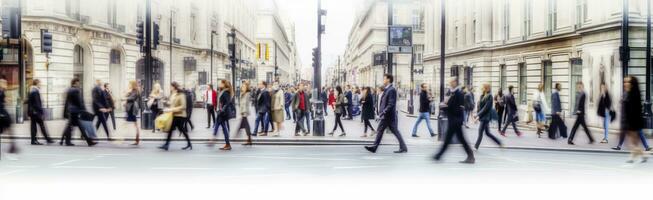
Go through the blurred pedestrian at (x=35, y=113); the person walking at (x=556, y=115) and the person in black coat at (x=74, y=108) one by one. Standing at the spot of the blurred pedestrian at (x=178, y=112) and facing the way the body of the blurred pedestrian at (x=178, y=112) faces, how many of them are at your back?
1

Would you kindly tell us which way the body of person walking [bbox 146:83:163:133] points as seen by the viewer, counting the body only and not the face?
toward the camera

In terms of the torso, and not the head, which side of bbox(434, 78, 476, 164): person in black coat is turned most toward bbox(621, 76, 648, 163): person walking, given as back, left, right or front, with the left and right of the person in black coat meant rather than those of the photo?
back

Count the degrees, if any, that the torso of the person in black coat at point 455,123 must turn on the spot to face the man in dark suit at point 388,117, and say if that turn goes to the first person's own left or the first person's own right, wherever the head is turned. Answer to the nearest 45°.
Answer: approximately 45° to the first person's own right

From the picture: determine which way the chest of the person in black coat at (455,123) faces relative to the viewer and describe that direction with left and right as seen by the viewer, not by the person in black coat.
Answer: facing to the left of the viewer

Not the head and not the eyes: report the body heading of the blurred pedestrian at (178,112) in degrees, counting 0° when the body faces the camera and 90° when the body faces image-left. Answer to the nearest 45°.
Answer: approximately 90°

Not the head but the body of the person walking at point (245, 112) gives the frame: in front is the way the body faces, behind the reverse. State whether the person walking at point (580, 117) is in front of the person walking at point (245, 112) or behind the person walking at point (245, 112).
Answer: behind

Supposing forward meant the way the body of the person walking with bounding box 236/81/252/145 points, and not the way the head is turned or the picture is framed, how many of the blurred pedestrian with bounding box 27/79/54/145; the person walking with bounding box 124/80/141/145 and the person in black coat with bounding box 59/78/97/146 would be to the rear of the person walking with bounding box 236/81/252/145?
0

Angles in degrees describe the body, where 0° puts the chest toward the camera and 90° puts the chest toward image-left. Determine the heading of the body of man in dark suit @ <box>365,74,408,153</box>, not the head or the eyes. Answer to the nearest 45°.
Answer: approximately 90°

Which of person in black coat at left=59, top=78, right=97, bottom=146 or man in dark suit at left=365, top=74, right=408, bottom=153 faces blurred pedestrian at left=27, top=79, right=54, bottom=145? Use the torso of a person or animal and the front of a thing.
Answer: the man in dark suit

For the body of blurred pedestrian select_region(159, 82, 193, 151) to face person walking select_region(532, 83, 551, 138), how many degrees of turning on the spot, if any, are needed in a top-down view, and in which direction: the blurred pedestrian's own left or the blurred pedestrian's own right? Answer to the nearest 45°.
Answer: approximately 180°

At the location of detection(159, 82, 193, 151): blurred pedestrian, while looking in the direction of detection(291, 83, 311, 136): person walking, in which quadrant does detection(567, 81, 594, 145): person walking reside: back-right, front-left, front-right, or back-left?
front-right

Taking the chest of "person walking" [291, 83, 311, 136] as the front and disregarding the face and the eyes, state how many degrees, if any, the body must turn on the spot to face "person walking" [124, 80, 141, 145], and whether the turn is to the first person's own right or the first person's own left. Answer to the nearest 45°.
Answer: approximately 90° to the first person's own right

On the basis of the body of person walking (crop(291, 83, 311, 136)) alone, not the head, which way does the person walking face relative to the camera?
toward the camera

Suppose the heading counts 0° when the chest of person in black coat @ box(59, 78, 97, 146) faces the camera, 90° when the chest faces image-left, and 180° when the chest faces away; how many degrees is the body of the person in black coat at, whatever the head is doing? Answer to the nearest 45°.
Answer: approximately 270°
